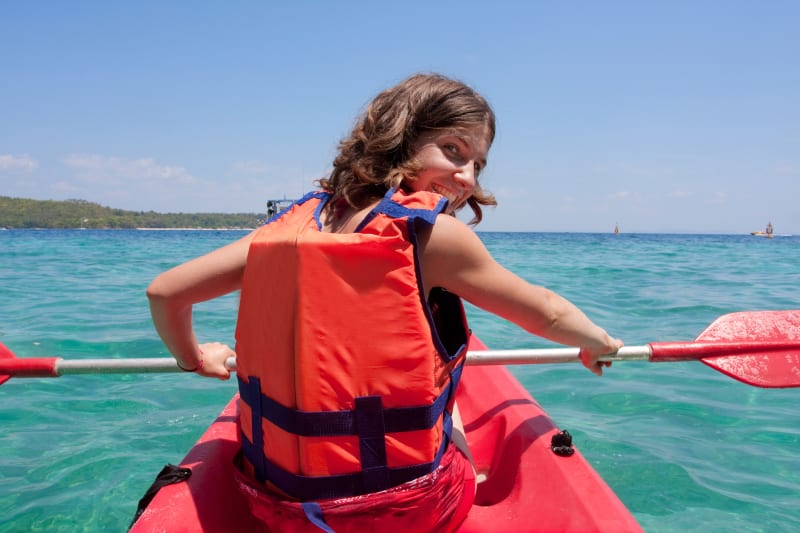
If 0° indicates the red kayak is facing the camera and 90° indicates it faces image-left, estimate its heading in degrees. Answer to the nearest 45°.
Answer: approximately 180°

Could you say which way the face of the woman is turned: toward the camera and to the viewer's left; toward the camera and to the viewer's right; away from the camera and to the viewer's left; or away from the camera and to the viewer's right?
toward the camera and to the viewer's right
